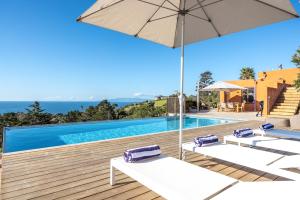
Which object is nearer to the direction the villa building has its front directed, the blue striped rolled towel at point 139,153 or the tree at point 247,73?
the blue striped rolled towel

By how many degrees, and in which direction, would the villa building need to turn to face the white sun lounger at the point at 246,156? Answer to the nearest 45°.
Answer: approximately 45° to its left

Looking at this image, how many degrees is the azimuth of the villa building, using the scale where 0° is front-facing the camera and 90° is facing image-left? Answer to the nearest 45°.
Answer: approximately 45°

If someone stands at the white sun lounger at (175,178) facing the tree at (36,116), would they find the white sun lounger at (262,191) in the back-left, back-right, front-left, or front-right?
back-right

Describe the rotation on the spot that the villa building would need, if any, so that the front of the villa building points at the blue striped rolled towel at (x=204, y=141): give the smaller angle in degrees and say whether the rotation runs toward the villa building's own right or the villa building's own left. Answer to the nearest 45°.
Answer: approximately 45° to the villa building's own left

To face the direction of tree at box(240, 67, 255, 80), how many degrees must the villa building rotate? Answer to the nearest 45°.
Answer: approximately 135° to its right

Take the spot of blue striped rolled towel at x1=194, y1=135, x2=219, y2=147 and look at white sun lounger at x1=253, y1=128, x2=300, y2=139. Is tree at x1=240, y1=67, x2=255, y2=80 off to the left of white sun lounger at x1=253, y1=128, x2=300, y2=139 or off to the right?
left
